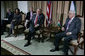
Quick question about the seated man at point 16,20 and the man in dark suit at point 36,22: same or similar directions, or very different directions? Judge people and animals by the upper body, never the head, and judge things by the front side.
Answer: same or similar directions

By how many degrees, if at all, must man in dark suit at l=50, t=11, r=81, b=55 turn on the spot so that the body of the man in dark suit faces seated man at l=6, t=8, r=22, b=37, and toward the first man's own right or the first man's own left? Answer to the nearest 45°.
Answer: approximately 90° to the first man's own right

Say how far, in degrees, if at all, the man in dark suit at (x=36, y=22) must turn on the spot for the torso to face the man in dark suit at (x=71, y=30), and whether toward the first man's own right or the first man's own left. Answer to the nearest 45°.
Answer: approximately 90° to the first man's own left

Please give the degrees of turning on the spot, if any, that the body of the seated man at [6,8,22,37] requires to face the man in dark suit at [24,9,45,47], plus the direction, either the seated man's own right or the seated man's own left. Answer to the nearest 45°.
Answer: approximately 90° to the seated man's own left

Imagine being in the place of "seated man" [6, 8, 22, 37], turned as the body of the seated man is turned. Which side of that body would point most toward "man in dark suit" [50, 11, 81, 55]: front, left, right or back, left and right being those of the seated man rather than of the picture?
left

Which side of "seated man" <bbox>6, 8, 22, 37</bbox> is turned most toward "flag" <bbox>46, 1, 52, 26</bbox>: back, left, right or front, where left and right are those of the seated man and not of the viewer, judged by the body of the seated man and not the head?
left

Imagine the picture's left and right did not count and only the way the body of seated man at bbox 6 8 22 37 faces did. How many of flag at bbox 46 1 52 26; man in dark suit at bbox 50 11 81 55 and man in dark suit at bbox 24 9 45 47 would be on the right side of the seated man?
0

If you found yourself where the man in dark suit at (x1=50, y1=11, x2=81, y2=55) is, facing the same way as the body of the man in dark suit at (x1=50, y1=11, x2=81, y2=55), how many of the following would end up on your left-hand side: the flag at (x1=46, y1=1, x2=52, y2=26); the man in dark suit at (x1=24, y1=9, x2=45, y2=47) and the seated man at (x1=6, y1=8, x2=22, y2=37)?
0

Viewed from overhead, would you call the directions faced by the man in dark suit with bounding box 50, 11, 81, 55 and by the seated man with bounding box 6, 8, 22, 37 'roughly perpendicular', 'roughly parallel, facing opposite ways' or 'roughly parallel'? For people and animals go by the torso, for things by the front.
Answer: roughly parallel

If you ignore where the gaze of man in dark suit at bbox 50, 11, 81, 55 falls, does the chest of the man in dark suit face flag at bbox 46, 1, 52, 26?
no
